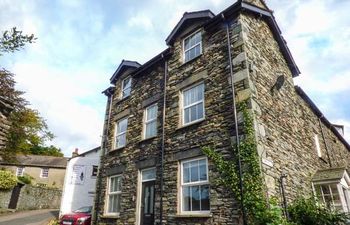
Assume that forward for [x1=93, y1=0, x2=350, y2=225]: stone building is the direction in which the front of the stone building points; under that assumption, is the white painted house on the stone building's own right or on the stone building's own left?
on the stone building's own right

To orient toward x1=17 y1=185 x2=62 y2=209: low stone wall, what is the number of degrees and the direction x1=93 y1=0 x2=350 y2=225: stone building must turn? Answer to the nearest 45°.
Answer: approximately 90° to its right

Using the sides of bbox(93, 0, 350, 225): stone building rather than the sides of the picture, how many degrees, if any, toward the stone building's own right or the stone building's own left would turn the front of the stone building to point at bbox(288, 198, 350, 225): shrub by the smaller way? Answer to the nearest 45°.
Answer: approximately 135° to the stone building's own left

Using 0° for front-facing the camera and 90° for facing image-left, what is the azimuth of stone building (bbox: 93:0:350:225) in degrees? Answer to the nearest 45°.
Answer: approximately 45°
